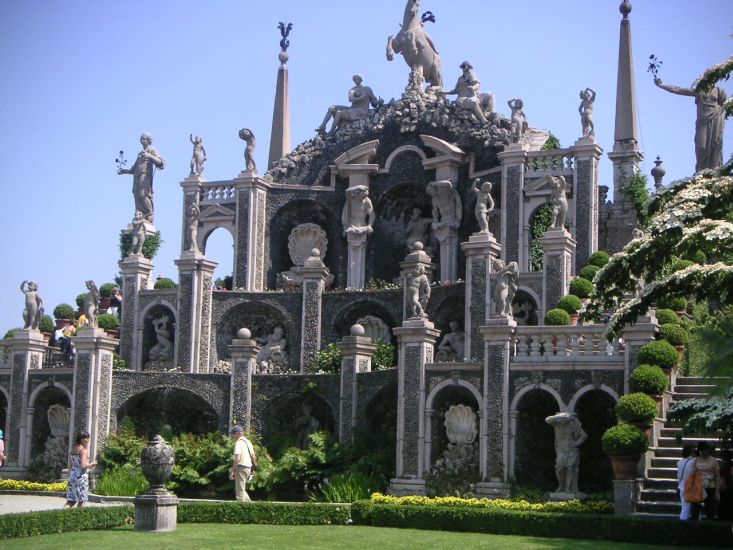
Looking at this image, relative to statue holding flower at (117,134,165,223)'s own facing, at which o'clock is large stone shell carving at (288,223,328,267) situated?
The large stone shell carving is roughly at 8 o'clock from the statue holding flower.

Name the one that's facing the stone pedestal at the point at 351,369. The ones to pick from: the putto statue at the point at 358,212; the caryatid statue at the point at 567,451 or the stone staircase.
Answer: the putto statue

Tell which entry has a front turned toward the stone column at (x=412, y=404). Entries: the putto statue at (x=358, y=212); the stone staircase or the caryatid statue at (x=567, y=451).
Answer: the putto statue

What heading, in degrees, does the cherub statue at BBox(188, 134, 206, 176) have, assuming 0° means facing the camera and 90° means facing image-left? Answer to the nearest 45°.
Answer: approximately 0°

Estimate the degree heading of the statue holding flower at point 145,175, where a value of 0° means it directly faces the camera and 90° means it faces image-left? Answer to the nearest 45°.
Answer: approximately 45°

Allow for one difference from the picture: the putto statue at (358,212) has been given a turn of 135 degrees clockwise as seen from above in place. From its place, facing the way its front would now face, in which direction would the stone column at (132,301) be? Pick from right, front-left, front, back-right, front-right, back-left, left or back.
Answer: front-left

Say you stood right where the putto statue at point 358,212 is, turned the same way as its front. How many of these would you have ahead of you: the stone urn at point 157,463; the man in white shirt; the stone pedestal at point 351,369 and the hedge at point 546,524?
4

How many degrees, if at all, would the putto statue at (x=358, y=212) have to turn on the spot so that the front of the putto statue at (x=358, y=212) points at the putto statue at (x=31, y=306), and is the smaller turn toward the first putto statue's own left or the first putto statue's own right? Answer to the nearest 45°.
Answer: approximately 90° to the first putto statue's own right

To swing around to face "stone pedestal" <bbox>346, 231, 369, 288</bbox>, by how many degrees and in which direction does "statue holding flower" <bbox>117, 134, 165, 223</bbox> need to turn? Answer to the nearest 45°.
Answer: approximately 135° to its left

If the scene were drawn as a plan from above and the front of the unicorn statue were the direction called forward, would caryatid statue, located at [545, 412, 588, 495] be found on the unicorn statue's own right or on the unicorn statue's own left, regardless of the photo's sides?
on the unicorn statue's own left

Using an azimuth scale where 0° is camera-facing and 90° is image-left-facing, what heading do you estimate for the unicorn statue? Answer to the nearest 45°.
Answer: approximately 45°
